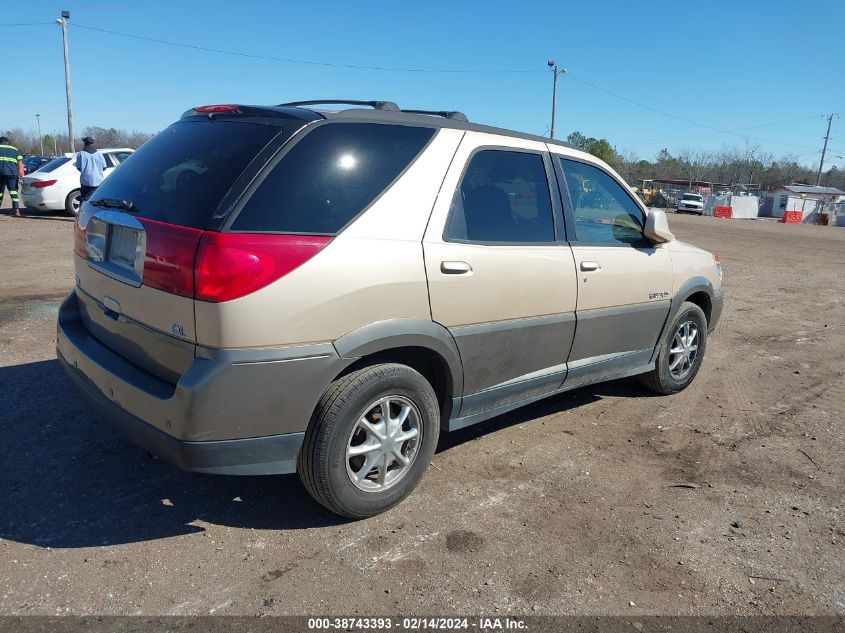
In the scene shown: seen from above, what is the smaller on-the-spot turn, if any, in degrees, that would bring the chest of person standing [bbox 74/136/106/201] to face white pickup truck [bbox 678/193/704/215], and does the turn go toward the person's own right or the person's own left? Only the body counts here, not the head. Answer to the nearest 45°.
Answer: approximately 45° to the person's own right

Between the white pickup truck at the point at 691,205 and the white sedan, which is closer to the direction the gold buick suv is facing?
the white pickup truck

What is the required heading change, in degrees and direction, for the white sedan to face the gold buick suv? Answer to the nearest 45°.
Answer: approximately 135° to its right

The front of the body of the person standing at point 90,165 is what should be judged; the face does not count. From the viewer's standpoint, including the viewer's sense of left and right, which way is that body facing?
facing away from the viewer

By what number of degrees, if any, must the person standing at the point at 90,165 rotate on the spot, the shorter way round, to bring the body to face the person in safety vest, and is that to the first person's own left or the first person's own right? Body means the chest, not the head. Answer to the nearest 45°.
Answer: approximately 45° to the first person's own left

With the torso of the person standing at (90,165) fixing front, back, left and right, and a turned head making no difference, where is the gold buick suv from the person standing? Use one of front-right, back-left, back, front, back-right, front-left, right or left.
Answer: back

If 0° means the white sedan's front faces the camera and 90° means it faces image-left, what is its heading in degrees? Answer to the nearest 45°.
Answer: approximately 225°

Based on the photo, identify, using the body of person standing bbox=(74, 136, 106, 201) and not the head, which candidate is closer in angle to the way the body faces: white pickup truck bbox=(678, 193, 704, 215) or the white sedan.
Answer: the white sedan

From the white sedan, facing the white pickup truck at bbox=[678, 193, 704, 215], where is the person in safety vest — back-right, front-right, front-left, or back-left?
back-left

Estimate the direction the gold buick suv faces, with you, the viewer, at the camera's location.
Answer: facing away from the viewer and to the right of the viewer
